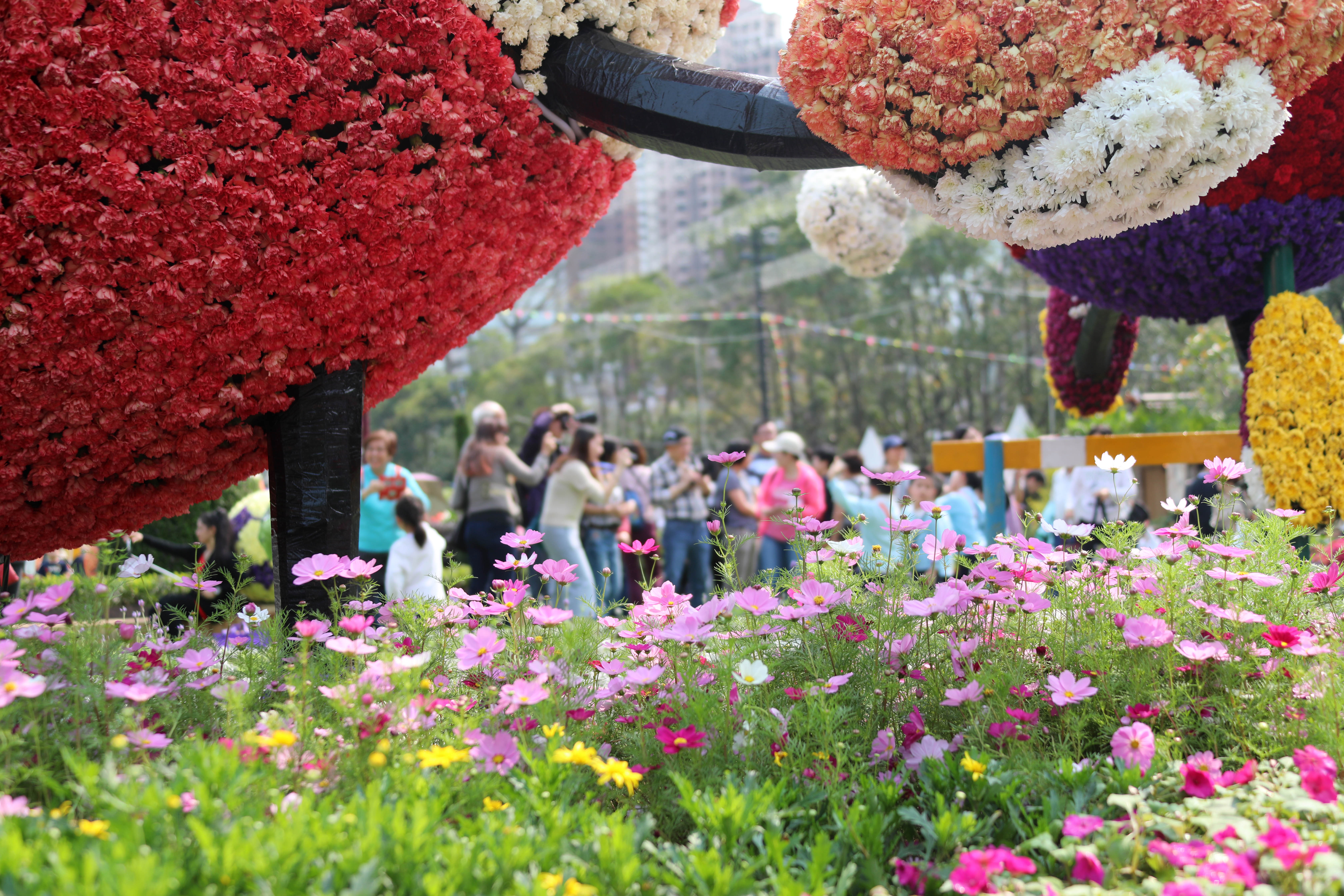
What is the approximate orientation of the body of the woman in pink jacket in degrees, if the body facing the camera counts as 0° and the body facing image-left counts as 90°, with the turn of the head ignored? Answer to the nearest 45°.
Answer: approximately 45°

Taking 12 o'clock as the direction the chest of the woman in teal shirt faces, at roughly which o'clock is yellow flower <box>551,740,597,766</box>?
The yellow flower is roughly at 12 o'clock from the woman in teal shirt.

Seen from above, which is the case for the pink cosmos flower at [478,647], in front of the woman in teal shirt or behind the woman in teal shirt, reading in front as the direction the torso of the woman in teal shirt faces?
in front

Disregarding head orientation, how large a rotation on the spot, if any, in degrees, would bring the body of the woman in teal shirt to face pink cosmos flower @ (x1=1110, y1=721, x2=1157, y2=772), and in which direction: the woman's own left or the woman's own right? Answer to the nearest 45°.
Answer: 0° — they already face it

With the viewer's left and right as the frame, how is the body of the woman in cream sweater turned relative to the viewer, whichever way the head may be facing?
facing to the right of the viewer

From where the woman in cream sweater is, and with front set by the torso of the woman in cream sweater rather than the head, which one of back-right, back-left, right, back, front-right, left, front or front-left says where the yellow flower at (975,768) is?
right

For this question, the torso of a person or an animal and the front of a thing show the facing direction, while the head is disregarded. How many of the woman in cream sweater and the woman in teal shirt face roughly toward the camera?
1

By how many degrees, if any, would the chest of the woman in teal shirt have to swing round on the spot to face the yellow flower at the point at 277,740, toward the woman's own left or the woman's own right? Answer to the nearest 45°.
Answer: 0° — they already face it
